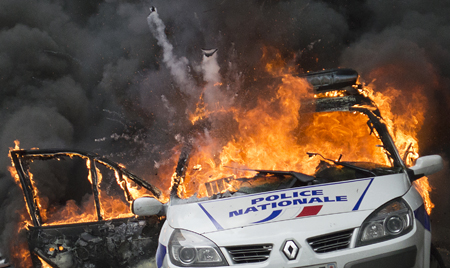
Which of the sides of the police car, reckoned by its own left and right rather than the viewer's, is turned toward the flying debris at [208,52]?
back

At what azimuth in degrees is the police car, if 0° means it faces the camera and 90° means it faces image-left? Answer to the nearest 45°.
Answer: approximately 0°
